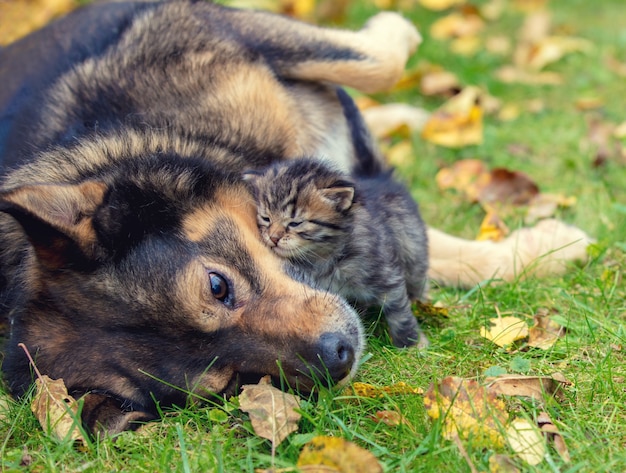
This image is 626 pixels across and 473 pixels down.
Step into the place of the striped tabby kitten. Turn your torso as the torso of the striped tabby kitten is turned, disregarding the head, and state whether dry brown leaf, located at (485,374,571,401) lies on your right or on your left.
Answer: on your left

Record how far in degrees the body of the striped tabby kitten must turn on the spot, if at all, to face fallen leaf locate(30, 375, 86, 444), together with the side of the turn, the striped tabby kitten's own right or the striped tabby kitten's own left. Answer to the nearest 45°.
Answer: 0° — it already faces it

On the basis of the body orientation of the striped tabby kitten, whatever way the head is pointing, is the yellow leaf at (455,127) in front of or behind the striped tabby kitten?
behind

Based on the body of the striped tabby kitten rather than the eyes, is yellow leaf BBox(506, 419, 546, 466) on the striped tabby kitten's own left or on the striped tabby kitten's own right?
on the striped tabby kitten's own left

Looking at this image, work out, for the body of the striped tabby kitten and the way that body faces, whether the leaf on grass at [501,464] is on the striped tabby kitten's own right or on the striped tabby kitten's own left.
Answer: on the striped tabby kitten's own left

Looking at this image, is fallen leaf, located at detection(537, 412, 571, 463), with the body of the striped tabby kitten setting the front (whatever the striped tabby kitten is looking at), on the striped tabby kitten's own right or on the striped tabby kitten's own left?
on the striped tabby kitten's own left

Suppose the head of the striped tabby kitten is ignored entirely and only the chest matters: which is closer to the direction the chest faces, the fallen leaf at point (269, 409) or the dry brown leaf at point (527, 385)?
the fallen leaf

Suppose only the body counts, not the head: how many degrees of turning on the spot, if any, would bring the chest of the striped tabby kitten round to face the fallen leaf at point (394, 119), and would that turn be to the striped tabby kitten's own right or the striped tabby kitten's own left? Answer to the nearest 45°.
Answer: approximately 135° to the striped tabby kitten's own right

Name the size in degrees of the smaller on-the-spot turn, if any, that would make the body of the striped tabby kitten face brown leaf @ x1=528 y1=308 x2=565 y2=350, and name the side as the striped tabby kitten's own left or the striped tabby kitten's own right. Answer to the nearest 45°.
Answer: approximately 135° to the striped tabby kitten's own left

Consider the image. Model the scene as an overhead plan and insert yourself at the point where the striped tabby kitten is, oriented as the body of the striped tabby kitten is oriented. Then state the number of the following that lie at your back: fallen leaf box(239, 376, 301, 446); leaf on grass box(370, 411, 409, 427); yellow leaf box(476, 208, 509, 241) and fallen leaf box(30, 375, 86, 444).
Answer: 1

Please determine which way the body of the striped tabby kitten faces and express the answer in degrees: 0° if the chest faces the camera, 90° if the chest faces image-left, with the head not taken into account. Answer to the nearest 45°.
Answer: approximately 45°

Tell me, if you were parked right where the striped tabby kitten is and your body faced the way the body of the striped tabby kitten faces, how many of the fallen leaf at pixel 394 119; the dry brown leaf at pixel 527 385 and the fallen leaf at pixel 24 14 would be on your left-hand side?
1

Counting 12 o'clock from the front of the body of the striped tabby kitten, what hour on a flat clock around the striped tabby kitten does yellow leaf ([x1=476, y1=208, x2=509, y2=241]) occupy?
The yellow leaf is roughly at 6 o'clock from the striped tabby kitten.
